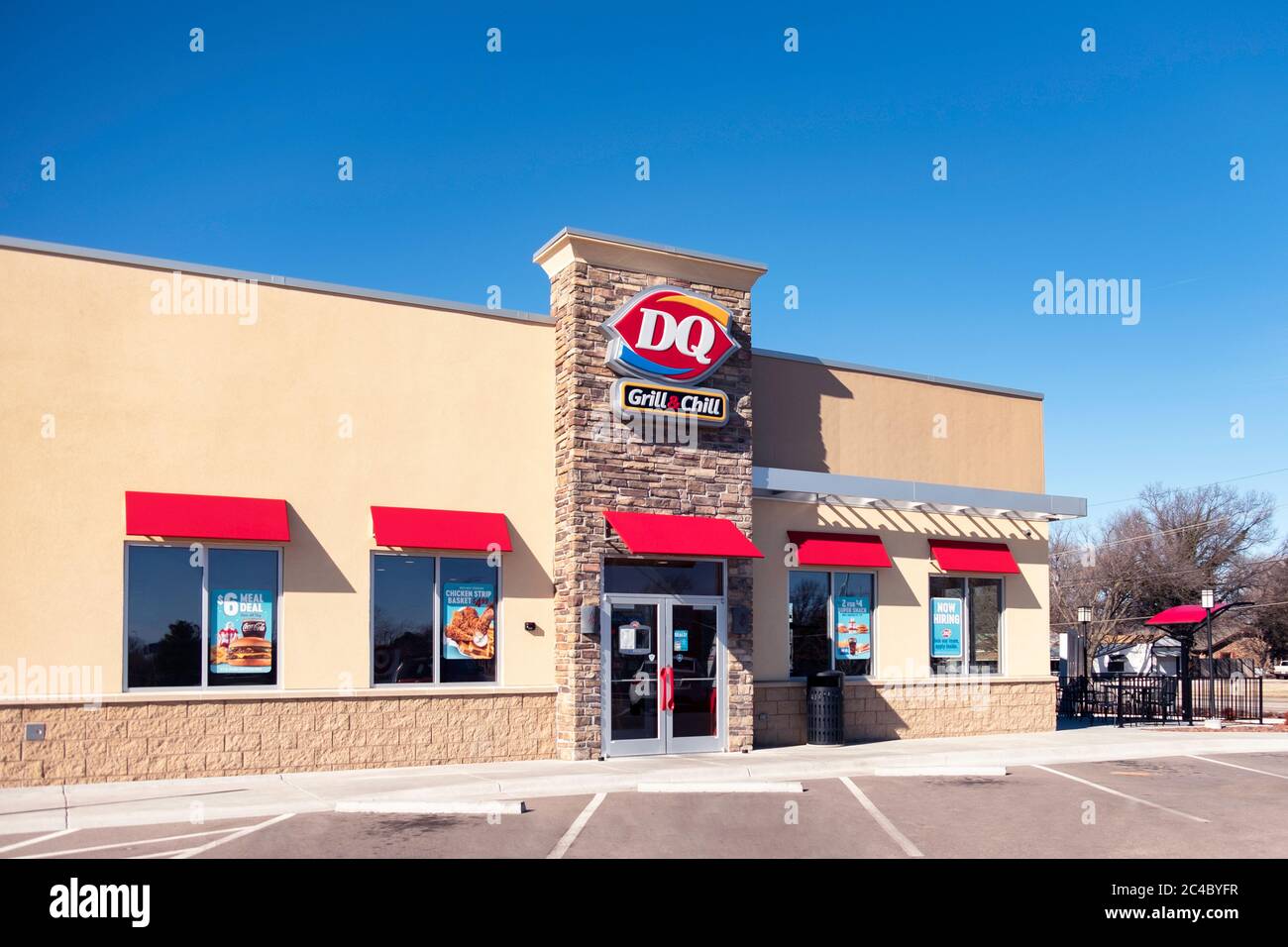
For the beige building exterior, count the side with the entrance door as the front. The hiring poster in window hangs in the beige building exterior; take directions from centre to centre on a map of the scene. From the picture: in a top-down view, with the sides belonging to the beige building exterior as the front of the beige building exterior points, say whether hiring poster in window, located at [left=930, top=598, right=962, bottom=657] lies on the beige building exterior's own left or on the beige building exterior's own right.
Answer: on the beige building exterior's own left

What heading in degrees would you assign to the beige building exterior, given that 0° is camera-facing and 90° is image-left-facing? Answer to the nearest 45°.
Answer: approximately 315°

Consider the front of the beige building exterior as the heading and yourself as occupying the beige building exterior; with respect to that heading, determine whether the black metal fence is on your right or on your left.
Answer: on your left

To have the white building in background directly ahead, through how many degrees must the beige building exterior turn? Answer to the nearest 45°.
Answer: approximately 90° to its left
